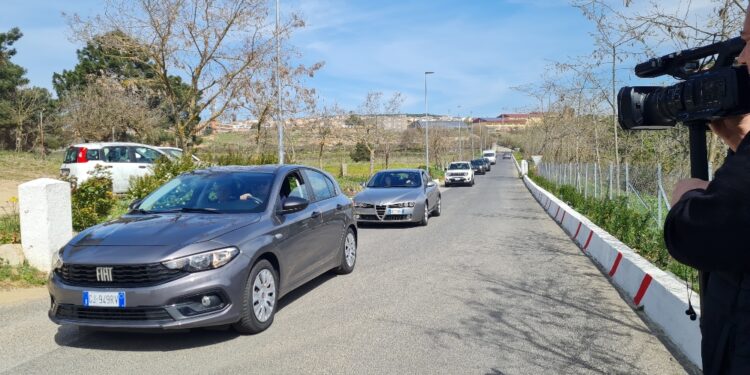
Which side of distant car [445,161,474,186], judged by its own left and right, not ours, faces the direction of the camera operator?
front

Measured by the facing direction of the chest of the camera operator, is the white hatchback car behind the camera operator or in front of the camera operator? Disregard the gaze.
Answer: in front

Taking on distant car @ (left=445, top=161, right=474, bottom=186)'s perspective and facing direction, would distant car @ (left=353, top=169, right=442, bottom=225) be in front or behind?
in front

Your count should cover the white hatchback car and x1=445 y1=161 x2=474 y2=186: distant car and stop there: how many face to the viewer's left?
0

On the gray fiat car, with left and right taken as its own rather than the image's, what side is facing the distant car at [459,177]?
back

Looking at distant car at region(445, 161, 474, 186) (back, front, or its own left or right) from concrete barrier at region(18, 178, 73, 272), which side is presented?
front

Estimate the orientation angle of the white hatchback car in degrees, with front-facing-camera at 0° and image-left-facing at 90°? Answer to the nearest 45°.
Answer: approximately 225°

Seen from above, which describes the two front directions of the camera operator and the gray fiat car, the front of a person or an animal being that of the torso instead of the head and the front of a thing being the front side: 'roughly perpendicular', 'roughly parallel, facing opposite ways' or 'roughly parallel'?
roughly perpendicular

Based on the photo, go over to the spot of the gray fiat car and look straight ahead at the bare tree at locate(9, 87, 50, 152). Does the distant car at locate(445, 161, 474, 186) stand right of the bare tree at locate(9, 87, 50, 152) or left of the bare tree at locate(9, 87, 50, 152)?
right
